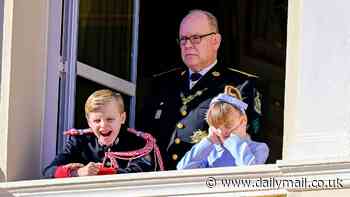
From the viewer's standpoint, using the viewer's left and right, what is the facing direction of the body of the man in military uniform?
facing the viewer and to the left of the viewer

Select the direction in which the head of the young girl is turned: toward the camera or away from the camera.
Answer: toward the camera

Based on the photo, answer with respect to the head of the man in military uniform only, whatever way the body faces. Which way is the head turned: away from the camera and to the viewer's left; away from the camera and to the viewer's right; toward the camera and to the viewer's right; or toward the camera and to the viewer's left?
toward the camera and to the viewer's left
